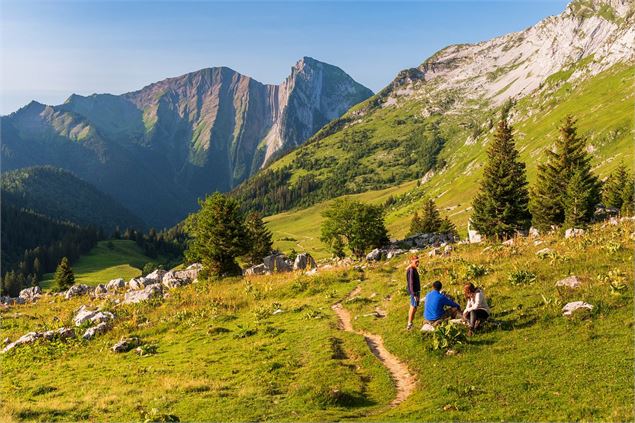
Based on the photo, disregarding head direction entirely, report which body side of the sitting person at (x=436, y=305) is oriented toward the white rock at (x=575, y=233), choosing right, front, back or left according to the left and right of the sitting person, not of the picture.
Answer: front

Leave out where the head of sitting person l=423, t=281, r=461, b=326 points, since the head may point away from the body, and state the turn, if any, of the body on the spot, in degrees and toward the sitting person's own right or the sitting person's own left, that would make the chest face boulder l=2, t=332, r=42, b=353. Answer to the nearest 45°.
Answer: approximately 135° to the sitting person's own left

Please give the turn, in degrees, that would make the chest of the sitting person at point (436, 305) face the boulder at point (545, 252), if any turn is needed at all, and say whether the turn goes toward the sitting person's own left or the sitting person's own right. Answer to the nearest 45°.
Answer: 0° — they already face it

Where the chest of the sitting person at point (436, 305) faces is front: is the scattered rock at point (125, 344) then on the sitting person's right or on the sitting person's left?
on the sitting person's left

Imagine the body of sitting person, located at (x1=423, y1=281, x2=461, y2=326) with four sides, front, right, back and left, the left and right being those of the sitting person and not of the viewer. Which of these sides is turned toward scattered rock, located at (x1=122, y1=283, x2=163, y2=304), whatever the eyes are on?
left

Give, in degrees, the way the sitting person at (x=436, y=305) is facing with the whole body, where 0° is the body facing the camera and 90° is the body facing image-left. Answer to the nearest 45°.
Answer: approximately 225°
